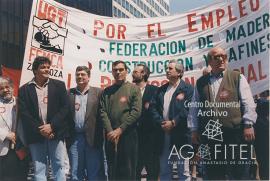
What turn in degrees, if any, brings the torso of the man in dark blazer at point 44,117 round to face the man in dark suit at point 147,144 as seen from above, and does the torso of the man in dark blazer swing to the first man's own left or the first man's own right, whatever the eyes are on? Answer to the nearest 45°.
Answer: approximately 90° to the first man's own left

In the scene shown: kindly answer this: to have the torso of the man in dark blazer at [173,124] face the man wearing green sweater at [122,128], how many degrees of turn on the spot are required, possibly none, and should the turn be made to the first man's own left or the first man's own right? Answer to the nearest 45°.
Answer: approximately 45° to the first man's own right

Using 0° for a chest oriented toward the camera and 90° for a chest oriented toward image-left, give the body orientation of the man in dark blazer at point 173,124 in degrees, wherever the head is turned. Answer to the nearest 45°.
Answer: approximately 45°

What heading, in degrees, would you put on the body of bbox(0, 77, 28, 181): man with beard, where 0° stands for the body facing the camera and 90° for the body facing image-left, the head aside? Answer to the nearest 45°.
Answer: approximately 0°

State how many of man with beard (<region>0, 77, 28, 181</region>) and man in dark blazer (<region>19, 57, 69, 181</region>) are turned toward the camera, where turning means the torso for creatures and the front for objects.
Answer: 2

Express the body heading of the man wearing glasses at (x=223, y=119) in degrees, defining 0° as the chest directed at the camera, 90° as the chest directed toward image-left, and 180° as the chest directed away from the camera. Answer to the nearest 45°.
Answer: approximately 45°

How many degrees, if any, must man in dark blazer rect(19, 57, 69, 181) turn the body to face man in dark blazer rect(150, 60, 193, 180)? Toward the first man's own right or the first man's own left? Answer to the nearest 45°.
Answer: approximately 90° to the first man's own left
